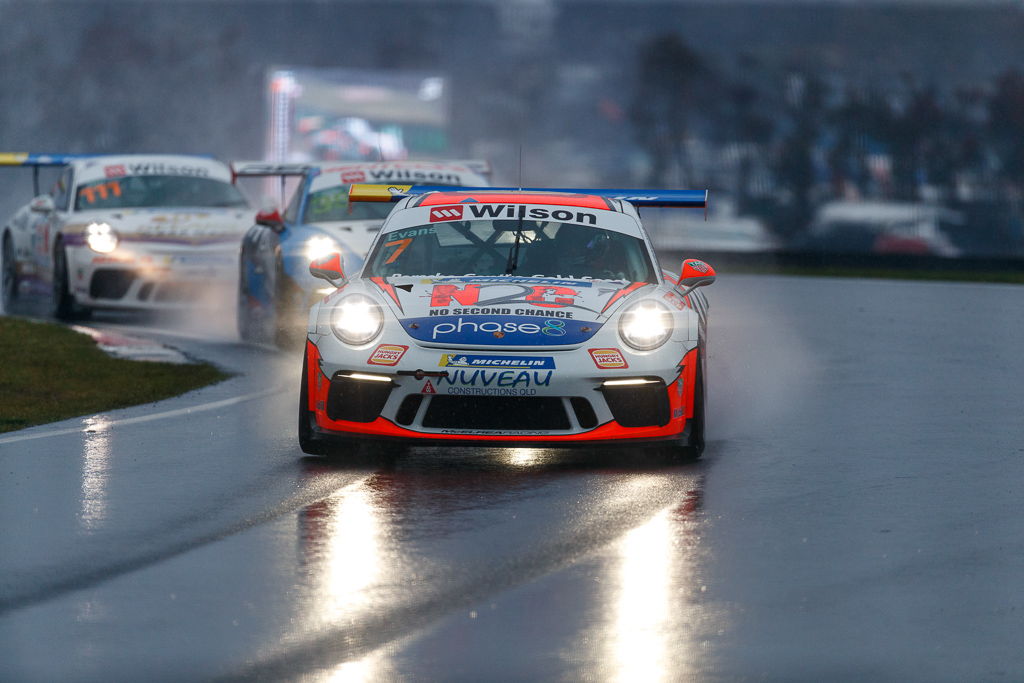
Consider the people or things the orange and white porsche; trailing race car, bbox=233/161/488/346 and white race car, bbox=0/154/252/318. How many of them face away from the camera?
0

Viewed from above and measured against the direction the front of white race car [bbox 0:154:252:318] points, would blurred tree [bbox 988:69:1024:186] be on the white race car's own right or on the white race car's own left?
on the white race car's own left

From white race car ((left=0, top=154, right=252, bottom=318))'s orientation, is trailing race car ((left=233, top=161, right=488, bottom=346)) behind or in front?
in front

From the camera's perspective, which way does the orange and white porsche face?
toward the camera

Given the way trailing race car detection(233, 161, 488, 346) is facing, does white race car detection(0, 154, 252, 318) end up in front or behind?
behind

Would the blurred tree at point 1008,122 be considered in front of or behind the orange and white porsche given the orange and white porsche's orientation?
behind

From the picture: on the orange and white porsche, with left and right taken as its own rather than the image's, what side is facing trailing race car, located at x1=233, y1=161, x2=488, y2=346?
back

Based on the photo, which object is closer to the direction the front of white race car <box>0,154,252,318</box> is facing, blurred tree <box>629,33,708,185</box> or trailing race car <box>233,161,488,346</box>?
the trailing race car

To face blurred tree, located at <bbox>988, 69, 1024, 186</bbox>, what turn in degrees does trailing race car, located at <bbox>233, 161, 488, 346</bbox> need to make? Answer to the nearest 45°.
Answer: approximately 90° to its left

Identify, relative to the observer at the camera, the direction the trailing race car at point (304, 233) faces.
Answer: facing the viewer and to the right of the viewer

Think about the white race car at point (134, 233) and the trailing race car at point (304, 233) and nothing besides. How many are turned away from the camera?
0
